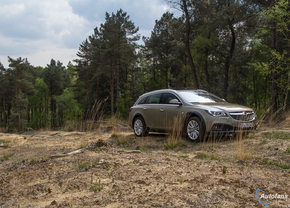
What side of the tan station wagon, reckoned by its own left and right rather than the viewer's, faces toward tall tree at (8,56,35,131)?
back

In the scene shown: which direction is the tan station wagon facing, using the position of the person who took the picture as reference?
facing the viewer and to the right of the viewer
